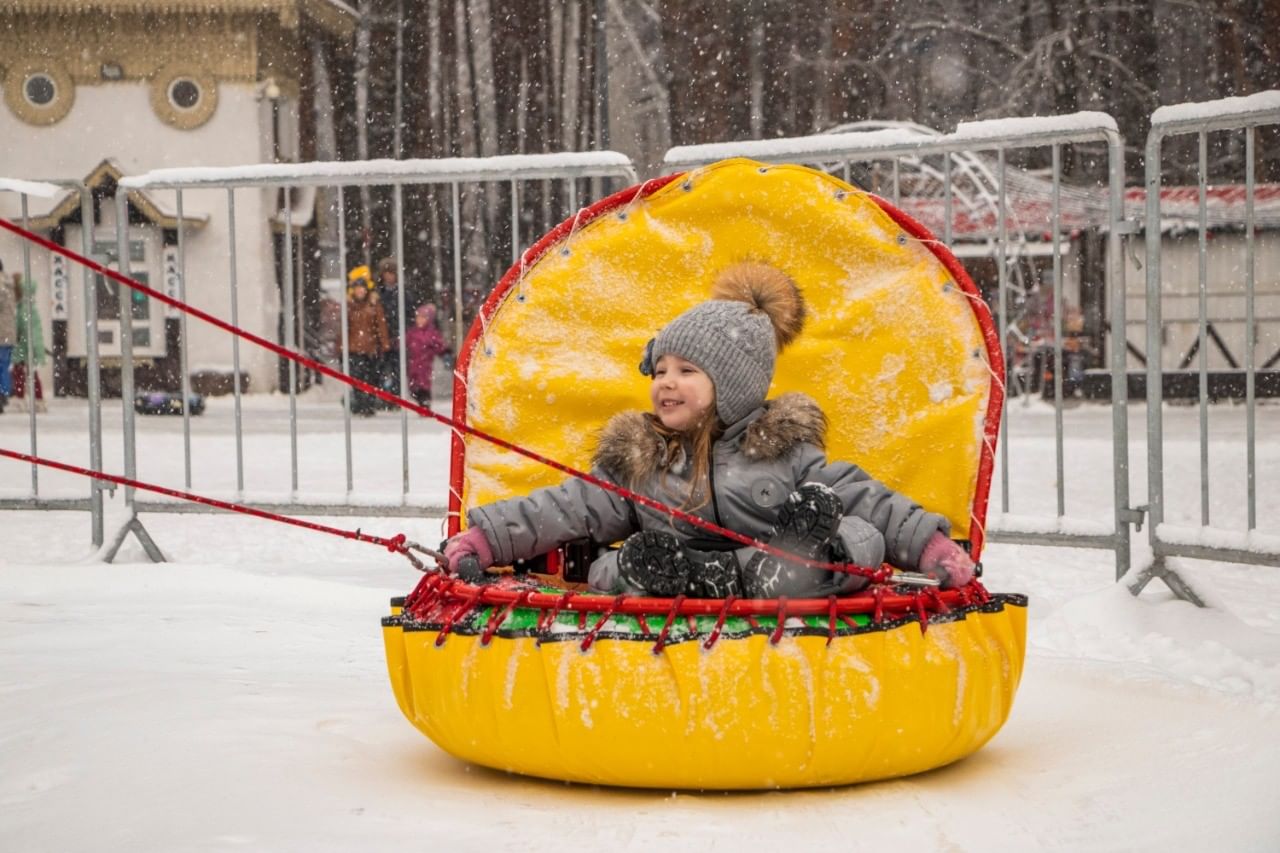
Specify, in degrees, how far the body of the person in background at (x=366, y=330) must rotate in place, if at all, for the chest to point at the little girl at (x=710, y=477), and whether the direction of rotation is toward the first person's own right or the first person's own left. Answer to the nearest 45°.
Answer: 0° — they already face them

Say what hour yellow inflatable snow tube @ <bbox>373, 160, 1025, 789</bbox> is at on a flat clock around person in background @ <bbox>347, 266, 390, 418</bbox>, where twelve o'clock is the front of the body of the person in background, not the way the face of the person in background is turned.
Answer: The yellow inflatable snow tube is roughly at 12 o'clock from the person in background.

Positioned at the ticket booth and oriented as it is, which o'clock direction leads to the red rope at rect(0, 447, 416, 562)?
The red rope is roughly at 12 o'clock from the ticket booth.

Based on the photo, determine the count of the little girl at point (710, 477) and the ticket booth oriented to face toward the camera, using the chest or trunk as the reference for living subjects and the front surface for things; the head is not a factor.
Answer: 2

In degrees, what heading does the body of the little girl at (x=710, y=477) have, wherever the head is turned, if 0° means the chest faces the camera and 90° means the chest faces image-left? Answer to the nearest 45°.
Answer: approximately 0°

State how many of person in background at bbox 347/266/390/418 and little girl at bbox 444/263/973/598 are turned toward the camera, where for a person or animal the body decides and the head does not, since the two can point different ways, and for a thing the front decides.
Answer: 2

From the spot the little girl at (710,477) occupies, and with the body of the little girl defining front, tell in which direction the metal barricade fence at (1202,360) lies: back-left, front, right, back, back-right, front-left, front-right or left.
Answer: back-left
